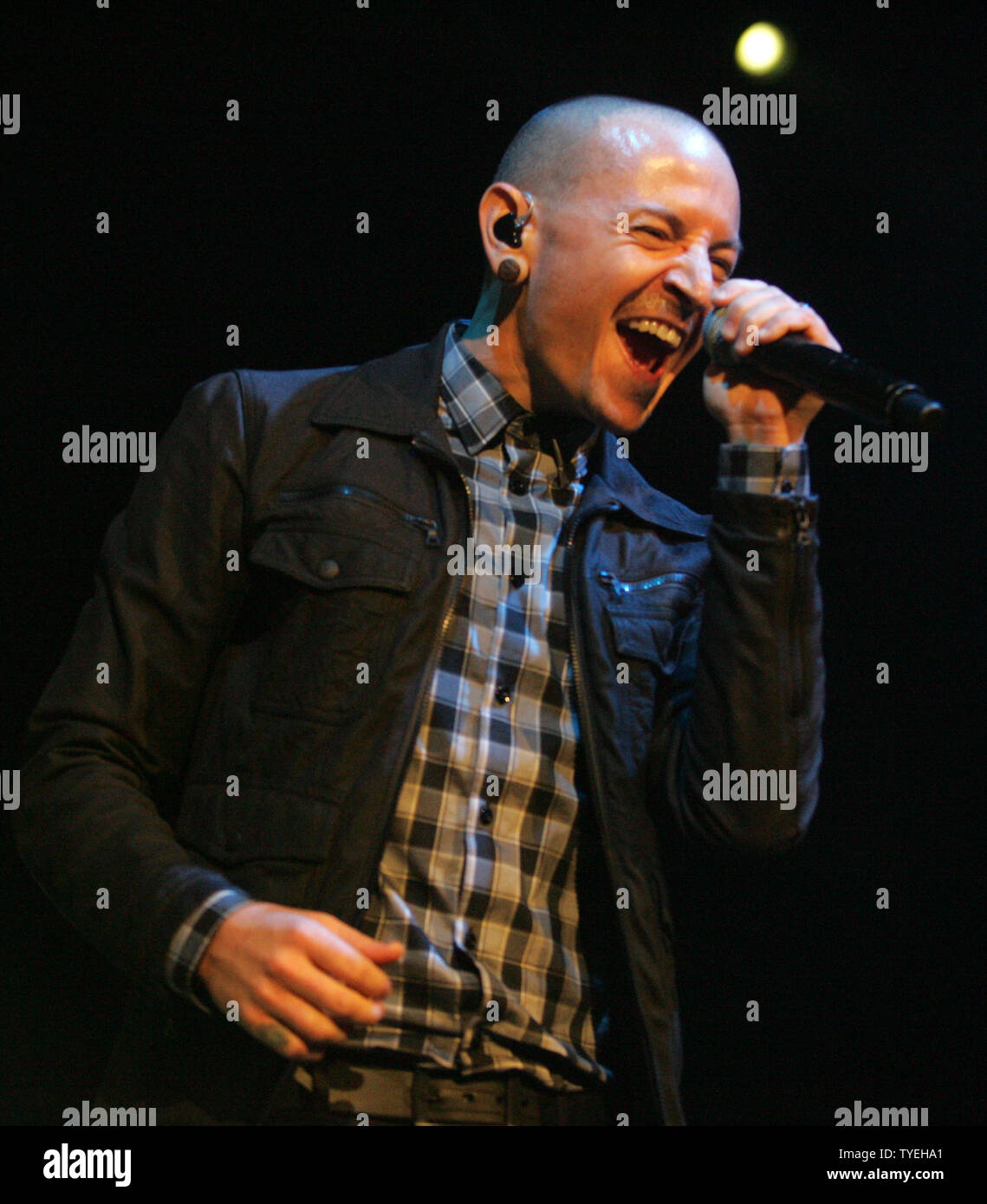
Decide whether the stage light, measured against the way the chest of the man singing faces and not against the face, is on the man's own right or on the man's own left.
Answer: on the man's own left

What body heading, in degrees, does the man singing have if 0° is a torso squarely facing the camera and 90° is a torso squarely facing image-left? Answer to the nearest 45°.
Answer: approximately 315°
